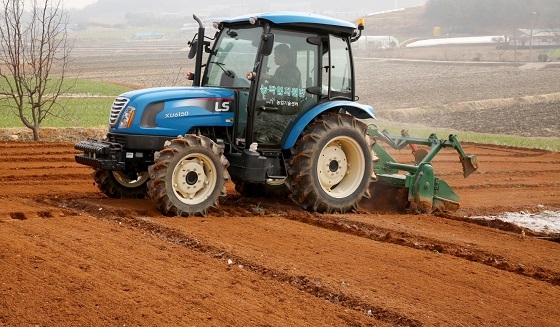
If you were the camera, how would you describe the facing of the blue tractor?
facing the viewer and to the left of the viewer
